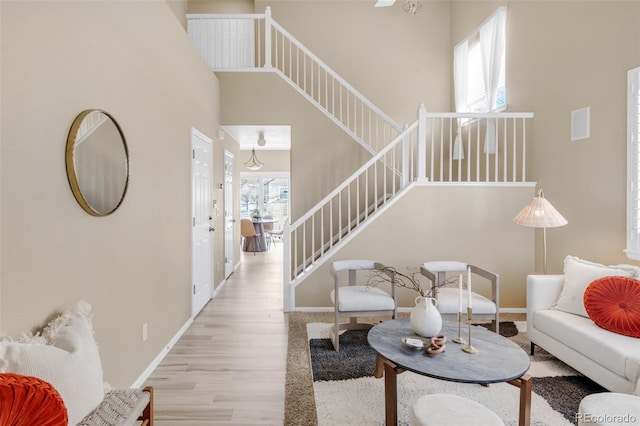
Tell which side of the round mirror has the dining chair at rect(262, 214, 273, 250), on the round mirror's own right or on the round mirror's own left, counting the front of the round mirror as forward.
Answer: on the round mirror's own left

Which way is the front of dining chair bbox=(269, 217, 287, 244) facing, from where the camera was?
facing to the left of the viewer

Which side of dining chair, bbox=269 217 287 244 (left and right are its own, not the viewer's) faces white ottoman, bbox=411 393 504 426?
left

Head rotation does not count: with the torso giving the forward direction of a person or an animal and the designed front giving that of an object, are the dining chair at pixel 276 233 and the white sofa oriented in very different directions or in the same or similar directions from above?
same or similar directions

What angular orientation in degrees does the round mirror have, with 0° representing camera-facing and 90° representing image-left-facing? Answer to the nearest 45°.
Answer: approximately 315°

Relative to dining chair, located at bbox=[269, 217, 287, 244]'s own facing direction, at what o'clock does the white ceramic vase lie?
The white ceramic vase is roughly at 9 o'clock from the dining chair.

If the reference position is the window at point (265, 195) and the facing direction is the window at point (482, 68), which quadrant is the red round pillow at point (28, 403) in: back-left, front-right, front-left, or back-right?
front-right

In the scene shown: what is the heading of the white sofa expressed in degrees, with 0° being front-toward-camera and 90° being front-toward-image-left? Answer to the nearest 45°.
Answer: approximately 45°

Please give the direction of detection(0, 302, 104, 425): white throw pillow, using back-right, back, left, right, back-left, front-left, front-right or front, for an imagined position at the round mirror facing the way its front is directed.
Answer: front-right

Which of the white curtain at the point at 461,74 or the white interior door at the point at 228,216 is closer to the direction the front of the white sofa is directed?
the white interior door

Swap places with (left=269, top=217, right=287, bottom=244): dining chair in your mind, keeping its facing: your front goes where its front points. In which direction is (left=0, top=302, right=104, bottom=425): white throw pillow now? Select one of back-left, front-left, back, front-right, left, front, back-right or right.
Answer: left

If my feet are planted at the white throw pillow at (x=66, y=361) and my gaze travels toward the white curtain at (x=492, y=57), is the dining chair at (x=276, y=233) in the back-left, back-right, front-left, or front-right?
front-left

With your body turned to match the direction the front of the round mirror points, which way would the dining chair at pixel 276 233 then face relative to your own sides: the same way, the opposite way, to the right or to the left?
the opposite way

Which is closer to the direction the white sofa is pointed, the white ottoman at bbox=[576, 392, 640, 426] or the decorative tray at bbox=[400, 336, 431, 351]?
the decorative tray
